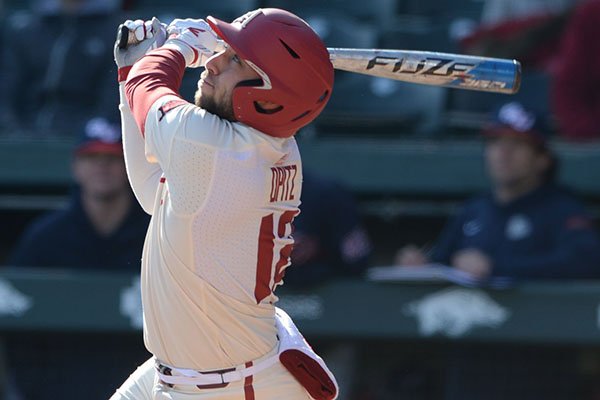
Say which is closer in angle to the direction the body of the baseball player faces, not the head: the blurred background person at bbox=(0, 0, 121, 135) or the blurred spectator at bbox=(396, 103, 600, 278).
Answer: the blurred background person

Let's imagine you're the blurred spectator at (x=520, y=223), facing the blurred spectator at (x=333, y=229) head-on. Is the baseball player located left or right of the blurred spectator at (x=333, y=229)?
left

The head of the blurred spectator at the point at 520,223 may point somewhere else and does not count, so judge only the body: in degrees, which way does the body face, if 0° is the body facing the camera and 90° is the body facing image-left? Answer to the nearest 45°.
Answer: approximately 45°

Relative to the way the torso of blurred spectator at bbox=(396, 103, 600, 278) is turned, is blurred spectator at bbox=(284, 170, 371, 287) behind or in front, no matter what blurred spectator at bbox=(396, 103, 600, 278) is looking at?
in front

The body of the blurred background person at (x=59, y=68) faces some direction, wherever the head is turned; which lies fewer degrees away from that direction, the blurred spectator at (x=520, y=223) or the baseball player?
the baseball player

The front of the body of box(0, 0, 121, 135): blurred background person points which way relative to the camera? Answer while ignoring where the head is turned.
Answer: toward the camera

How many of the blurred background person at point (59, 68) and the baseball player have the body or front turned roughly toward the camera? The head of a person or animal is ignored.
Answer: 1

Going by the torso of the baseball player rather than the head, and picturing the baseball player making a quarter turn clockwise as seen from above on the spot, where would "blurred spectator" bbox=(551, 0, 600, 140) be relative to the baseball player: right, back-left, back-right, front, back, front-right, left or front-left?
front-right

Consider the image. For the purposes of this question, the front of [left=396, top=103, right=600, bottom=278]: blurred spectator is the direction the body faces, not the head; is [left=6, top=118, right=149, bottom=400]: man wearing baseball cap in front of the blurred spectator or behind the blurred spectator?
in front

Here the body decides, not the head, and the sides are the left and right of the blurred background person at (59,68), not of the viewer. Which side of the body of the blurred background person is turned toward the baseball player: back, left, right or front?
front

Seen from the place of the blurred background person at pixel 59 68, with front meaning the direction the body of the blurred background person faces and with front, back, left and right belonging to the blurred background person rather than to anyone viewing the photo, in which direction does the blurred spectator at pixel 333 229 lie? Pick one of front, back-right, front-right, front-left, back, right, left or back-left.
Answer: front-left
